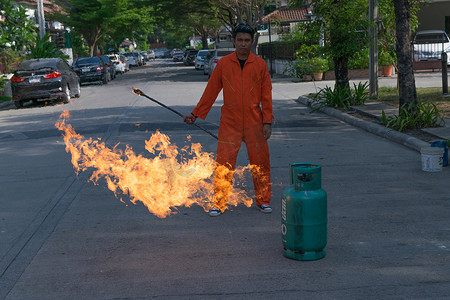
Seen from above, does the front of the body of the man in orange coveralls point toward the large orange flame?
no

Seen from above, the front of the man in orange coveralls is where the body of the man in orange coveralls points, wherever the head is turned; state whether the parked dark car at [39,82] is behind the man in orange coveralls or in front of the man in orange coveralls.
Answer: behind

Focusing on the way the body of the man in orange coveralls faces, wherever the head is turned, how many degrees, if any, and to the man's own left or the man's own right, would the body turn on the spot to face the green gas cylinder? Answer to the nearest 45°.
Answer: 0° — they already face it

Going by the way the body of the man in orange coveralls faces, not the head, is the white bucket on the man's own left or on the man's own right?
on the man's own left

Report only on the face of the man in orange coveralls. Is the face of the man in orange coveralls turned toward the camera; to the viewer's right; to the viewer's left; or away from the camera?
toward the camera

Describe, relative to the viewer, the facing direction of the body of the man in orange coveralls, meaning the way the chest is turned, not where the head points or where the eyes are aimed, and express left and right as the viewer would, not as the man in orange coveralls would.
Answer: facing the viewer

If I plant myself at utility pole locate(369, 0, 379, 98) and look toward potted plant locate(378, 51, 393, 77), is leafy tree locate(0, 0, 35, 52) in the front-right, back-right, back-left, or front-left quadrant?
front-left

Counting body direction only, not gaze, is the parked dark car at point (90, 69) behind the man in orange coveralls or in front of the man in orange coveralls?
behind

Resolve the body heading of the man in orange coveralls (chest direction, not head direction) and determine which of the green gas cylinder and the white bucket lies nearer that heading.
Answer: the green gas cylinder

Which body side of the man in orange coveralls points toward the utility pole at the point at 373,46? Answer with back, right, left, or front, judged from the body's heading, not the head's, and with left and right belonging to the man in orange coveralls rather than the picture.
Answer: back

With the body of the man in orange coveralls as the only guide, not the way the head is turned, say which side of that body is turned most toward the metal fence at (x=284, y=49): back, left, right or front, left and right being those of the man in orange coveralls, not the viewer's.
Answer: back

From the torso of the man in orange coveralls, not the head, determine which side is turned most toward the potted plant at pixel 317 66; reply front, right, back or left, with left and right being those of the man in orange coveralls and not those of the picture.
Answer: back

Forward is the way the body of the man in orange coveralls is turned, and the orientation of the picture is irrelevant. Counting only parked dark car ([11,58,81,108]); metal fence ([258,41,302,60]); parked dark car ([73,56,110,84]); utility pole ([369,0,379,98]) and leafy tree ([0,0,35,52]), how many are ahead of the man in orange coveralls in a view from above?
0
